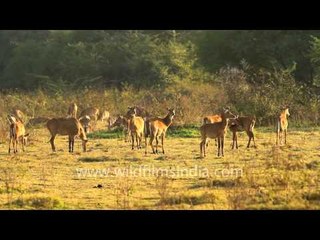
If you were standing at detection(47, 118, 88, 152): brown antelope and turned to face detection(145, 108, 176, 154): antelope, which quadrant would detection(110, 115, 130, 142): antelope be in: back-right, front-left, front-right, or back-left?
front-left

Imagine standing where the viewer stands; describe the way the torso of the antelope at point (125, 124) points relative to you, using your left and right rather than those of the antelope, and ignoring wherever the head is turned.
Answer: facing to the left of the viewer
